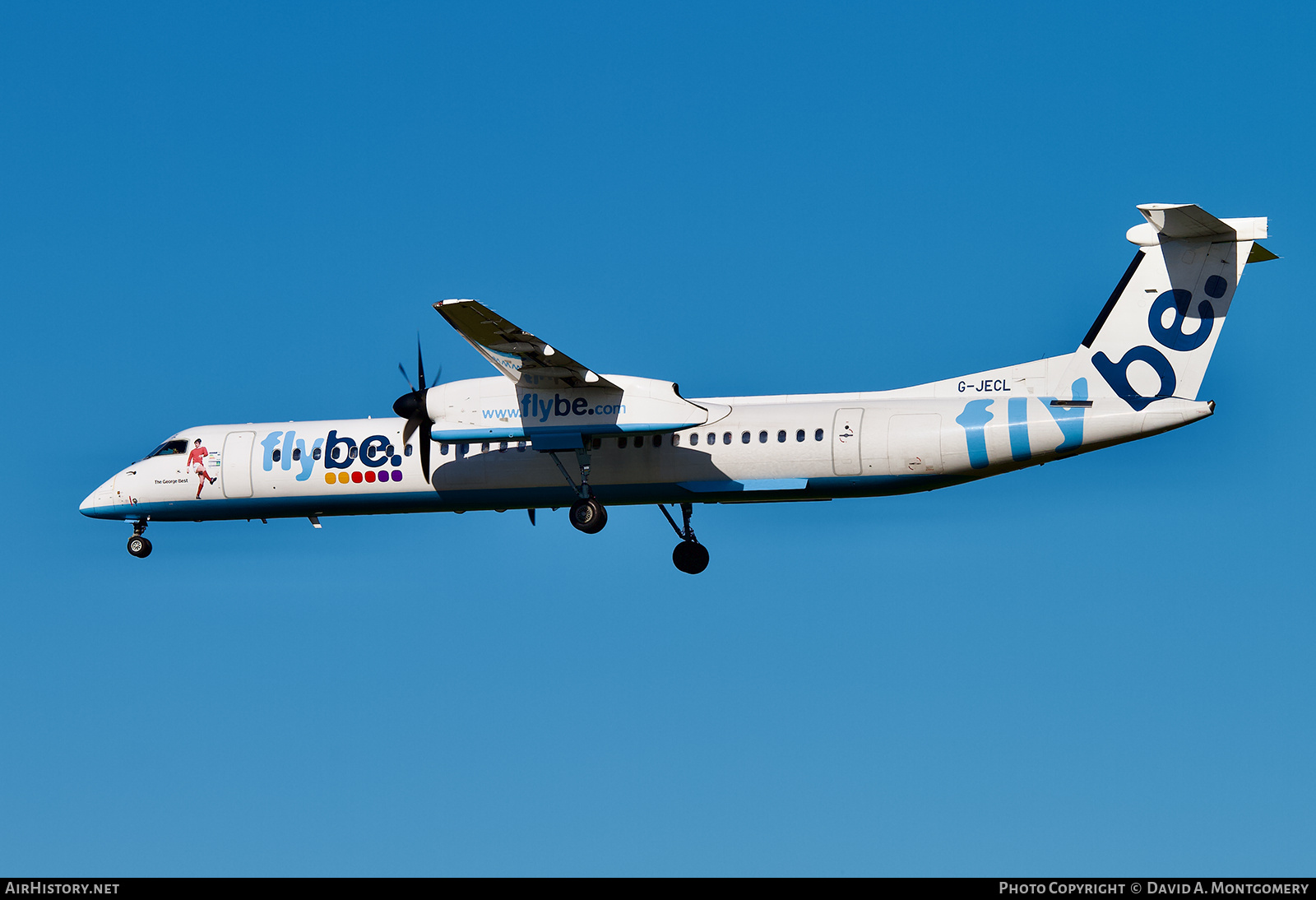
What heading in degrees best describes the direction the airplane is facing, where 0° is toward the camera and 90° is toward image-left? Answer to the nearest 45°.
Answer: approximately 90°
